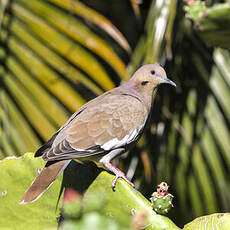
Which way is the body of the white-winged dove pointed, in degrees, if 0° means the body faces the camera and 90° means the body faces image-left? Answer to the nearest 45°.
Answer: approximately 270°
